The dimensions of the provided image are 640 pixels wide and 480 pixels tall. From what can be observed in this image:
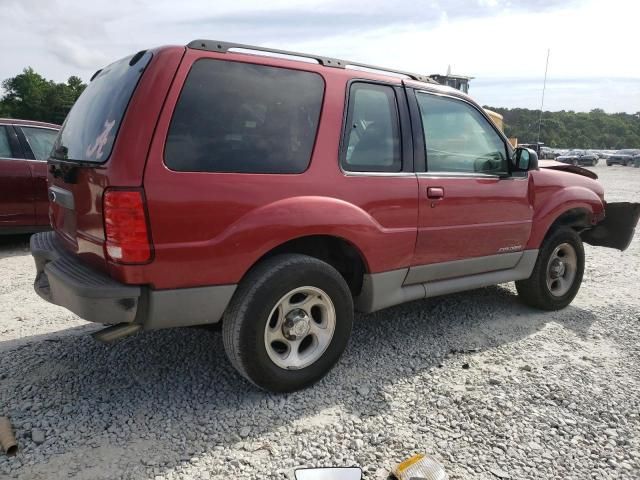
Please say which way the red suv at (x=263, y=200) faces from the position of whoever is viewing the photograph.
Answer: facing away from the viewer and to the right of the viewer

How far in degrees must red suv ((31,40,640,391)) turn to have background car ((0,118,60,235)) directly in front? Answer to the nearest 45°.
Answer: approximately 90° to its left

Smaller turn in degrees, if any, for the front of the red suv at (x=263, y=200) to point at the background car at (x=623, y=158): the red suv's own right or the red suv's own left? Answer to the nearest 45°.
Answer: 0° — it already faces it
